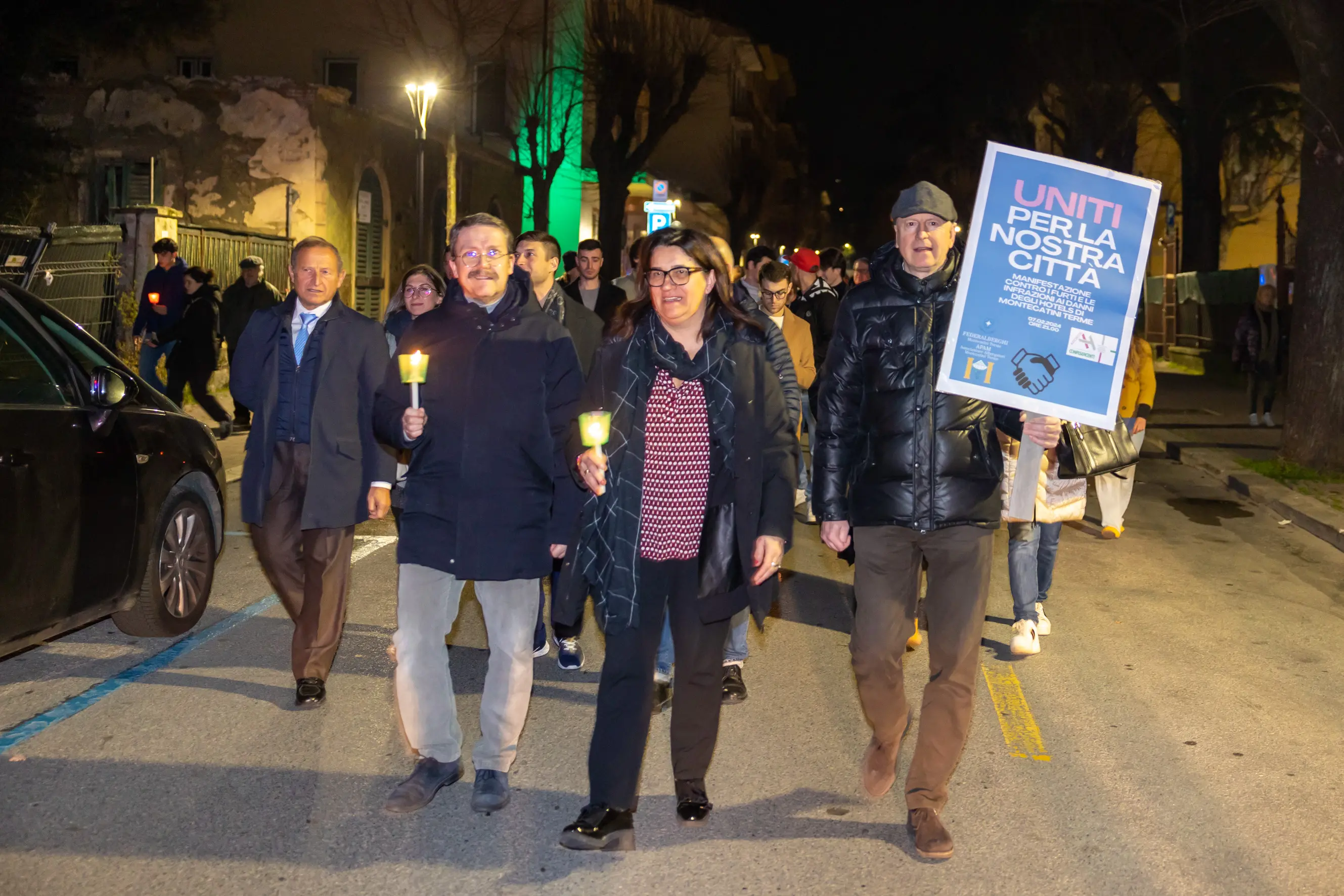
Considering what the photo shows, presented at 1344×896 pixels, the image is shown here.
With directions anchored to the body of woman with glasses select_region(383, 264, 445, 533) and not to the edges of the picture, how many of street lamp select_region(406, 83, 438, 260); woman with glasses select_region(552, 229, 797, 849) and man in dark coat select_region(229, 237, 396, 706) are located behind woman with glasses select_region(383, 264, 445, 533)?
1

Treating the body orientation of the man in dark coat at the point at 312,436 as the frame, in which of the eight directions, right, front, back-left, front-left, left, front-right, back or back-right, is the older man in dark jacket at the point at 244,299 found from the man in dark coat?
back

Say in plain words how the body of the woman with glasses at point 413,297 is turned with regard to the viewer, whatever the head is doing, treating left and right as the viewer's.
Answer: facing the viewer

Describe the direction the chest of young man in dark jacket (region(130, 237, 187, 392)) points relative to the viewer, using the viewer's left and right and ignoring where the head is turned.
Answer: facing the viewer and to the left of the viewer

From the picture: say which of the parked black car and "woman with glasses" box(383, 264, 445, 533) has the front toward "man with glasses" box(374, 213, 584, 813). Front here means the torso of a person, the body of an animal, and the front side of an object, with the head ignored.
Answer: the woman with glasses

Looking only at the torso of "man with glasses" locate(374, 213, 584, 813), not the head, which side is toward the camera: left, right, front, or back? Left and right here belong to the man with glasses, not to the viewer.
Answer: front

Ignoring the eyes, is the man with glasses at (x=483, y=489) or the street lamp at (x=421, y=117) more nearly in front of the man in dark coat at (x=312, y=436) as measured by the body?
the man with glasses

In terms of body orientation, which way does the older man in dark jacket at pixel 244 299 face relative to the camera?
toward the camera

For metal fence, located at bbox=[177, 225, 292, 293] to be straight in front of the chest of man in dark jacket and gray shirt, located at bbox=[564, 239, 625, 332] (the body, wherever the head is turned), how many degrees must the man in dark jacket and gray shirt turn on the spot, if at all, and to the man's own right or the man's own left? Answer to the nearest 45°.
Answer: approximately 135° to the man's own right

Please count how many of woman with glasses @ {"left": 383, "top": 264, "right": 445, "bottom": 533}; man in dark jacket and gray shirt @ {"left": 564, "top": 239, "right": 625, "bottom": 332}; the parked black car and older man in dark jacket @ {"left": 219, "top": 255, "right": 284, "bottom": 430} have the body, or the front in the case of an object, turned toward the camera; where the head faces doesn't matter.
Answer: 3

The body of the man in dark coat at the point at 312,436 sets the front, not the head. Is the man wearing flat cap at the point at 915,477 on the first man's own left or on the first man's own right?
on the first man's own left

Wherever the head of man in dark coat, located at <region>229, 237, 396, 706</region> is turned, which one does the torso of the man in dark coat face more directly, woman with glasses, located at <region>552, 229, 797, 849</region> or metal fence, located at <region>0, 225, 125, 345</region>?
the woman with glasses

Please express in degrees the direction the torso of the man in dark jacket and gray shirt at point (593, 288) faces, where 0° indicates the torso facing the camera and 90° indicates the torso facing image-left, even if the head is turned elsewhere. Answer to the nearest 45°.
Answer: approximately 0°

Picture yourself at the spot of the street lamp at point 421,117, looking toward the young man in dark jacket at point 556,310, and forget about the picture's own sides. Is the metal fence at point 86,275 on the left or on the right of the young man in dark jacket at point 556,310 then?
right
